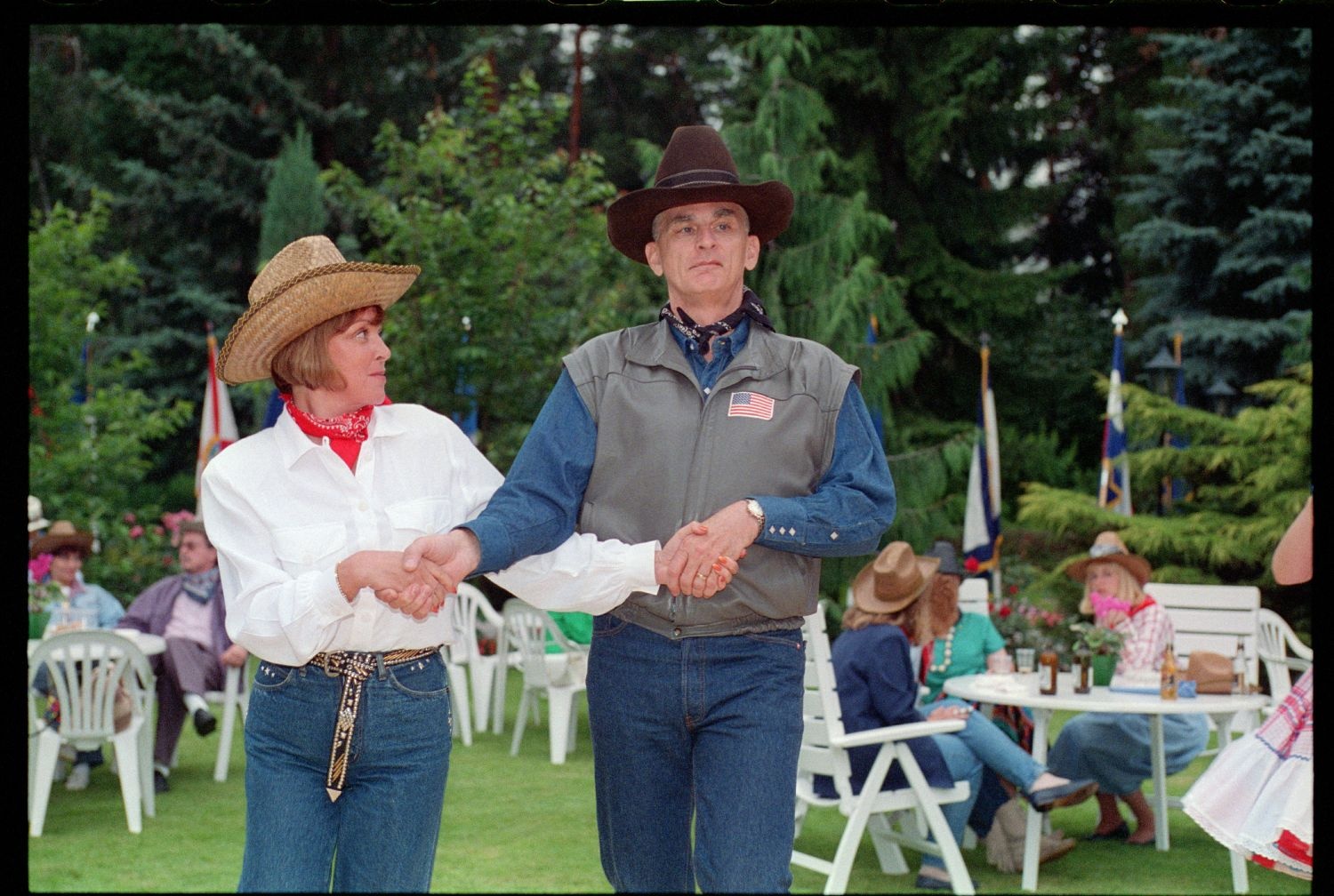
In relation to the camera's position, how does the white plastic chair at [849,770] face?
facing away from the viewer and to the right of the viewer

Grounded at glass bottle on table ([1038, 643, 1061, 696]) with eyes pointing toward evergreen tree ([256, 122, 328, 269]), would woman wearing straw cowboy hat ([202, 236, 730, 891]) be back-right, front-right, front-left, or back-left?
back-left

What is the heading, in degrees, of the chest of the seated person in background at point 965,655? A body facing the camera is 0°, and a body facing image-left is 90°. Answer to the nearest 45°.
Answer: approximately 45°

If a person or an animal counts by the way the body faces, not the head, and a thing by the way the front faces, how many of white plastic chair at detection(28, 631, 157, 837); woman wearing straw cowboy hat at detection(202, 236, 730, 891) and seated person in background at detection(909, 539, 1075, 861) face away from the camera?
1

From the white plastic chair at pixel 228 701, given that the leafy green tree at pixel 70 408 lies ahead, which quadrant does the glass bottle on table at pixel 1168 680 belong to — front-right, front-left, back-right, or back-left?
back-right

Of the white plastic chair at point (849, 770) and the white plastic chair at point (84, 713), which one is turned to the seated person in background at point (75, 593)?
the white plastic chair at point (84, 713)

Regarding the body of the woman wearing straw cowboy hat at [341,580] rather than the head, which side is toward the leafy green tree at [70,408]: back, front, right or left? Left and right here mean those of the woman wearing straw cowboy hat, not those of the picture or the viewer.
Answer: back

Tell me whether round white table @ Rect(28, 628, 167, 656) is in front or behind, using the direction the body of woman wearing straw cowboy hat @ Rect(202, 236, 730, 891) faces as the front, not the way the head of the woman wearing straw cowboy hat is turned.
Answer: behind

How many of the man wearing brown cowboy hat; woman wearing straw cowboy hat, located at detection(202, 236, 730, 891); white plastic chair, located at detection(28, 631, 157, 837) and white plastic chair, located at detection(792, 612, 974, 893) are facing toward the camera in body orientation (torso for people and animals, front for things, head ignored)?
2

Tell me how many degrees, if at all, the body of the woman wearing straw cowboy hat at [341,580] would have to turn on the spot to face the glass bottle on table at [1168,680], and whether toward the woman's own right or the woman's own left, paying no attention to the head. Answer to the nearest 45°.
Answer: approximately 135° to the woman's own left

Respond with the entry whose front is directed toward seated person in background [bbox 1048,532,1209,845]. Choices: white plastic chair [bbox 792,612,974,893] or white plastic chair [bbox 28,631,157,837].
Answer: white plastic chair [bbox 792,612,974,893]

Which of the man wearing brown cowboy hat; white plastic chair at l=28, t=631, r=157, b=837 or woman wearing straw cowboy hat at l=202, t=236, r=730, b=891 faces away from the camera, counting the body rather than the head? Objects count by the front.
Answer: the white plastic chair

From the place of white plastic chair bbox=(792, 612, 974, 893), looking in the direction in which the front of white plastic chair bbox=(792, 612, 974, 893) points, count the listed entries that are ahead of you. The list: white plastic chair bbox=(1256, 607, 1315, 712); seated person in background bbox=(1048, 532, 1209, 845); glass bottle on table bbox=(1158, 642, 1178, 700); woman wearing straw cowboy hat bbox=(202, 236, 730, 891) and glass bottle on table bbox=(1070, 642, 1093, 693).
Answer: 4

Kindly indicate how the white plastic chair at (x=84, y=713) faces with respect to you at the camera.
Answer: facing away from the viewer

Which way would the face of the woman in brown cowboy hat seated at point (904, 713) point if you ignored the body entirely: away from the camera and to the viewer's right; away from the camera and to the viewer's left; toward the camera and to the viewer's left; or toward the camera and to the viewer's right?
away from the camera and to the viewer's right
